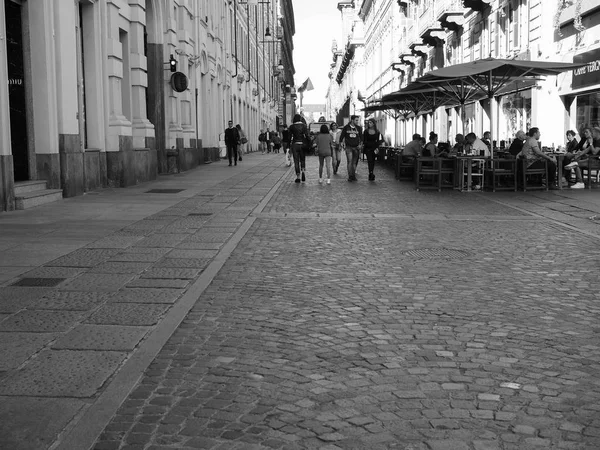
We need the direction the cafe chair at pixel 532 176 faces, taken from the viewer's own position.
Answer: facing to the right of the viewer

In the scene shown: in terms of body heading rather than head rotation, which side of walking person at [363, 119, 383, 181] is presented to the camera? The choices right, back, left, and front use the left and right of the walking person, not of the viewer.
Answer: front

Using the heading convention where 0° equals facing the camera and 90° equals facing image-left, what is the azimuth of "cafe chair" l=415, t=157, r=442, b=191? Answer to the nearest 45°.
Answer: approximately 180°

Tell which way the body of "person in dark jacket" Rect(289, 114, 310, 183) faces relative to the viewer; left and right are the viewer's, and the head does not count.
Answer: facing away from the viewer

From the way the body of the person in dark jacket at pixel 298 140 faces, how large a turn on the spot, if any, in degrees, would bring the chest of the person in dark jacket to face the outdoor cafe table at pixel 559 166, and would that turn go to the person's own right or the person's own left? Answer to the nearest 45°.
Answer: approximately 135° to the person's own right

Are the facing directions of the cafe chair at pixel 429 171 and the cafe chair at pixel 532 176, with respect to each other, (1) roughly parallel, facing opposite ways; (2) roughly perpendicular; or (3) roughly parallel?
roughly parallel

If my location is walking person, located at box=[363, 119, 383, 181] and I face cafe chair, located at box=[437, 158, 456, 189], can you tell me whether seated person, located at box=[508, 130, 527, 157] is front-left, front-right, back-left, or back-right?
front-left

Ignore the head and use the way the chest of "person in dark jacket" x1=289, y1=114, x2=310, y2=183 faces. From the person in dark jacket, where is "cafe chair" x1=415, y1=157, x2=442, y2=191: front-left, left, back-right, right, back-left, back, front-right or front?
back-right

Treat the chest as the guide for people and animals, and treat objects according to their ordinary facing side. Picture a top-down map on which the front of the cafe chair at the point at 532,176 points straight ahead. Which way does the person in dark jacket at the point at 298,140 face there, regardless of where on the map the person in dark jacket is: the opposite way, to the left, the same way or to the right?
to the left

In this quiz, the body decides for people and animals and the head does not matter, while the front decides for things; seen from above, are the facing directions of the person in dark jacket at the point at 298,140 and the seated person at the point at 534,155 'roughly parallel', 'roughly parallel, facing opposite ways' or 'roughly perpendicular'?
roughly perpendicular

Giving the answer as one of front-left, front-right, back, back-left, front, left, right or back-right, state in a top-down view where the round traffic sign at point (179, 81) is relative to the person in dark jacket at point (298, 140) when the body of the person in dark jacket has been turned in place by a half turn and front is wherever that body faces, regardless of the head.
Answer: back-right

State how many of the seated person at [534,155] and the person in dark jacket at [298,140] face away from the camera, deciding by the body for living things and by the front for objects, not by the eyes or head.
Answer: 1
